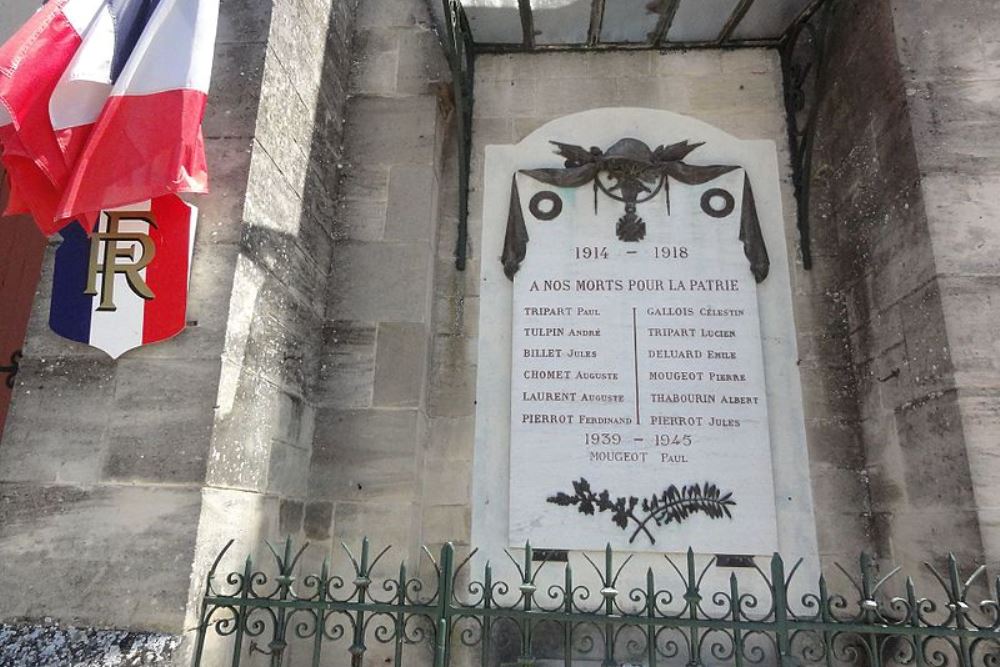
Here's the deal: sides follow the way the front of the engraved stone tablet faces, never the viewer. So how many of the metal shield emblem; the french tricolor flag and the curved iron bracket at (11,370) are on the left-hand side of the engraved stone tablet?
0

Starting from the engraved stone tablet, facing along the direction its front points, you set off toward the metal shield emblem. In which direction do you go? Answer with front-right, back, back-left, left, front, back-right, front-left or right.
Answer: front-right

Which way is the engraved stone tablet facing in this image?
toward the camera

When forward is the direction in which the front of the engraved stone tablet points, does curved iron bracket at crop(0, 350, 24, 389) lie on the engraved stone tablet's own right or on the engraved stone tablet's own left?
on the engraved stone tablet's own right
